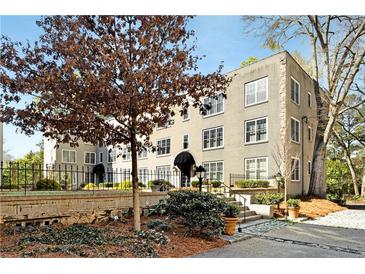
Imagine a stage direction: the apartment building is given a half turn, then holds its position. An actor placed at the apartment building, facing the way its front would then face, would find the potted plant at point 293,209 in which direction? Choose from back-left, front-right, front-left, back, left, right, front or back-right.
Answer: back-right

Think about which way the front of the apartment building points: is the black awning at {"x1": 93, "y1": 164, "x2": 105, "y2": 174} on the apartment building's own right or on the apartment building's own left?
on the apartment building's own right

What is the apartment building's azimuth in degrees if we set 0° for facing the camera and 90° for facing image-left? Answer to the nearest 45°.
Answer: approximately 45°

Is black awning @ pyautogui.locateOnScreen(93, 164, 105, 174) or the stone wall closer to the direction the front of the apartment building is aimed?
the stone wall

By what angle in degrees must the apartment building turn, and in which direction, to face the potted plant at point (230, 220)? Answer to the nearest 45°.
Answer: approximately 45° to its left
